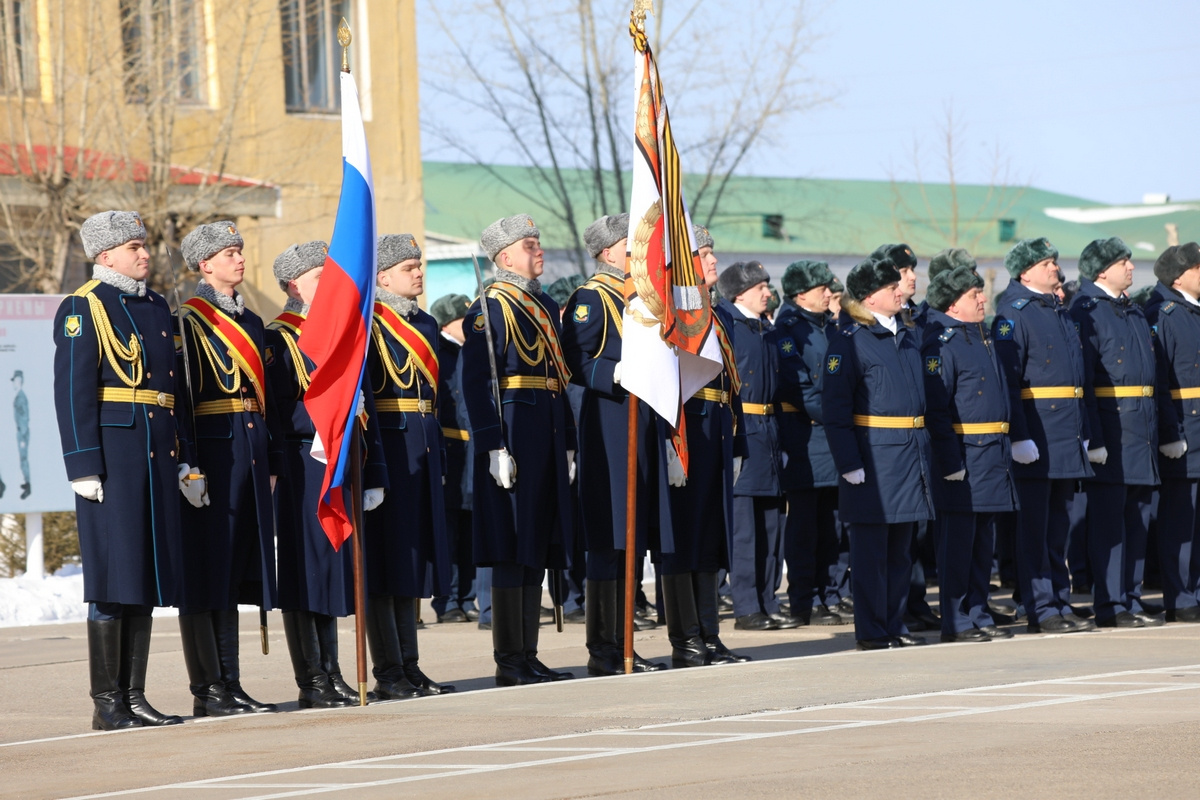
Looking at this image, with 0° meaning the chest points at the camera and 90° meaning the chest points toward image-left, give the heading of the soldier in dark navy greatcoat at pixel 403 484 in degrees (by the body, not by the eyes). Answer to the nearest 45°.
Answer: approximately 315°

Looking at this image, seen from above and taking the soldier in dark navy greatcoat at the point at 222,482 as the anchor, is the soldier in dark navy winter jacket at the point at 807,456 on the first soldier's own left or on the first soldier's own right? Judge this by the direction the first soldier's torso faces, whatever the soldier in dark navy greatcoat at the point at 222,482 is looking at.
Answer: on the first soldier's own left

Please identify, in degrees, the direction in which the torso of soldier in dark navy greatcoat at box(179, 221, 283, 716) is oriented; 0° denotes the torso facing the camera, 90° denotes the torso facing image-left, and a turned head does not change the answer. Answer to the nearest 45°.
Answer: approximately 315°

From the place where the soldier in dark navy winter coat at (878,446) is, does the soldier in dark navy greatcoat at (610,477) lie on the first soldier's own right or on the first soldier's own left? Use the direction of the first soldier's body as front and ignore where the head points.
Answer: on the first soldier's own right

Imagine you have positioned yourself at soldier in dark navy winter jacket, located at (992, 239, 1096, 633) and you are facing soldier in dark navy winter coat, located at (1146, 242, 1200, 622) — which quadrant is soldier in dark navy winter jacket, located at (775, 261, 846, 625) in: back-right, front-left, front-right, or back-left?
back-left

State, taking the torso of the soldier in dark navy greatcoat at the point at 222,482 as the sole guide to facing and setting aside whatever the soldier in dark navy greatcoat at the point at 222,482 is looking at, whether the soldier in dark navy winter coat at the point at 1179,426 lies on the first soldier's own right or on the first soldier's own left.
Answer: on the first soldier's own left

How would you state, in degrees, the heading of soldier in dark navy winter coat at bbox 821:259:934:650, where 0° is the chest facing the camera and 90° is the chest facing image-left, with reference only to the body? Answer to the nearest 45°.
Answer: approximately 315°

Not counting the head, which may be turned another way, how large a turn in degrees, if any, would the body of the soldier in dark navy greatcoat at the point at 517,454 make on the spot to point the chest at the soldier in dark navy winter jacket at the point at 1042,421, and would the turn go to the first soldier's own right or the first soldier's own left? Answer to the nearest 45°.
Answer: approximately 90° to the first soldier's own left
